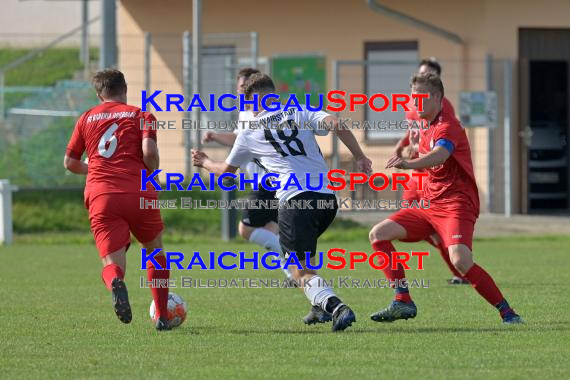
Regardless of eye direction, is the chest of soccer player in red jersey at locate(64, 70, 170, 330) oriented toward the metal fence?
yes

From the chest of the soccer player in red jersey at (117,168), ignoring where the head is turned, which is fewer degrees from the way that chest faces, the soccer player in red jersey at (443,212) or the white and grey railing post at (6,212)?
the white and grey railing post

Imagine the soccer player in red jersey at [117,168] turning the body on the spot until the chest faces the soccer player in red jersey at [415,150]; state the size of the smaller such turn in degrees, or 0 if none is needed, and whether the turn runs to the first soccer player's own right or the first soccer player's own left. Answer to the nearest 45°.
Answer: approximately 45° to the first soccer player's own right

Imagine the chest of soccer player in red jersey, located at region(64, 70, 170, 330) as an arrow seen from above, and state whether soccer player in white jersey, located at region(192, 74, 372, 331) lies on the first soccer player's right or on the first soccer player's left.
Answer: on the first soccer player's right

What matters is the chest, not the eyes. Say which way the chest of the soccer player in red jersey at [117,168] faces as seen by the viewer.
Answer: away from the camera

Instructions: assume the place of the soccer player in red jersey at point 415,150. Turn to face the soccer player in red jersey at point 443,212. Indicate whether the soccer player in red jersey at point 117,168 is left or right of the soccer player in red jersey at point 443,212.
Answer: right

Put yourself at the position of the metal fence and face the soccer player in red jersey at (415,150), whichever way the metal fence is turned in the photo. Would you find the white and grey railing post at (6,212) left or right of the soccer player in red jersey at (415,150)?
right

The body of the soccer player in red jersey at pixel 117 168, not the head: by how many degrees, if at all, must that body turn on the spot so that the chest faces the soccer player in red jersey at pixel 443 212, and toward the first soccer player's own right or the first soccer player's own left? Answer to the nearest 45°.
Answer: approximately 90° to the first soccer player's own right

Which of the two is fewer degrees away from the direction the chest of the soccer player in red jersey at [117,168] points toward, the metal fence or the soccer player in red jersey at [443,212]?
the metal fence
